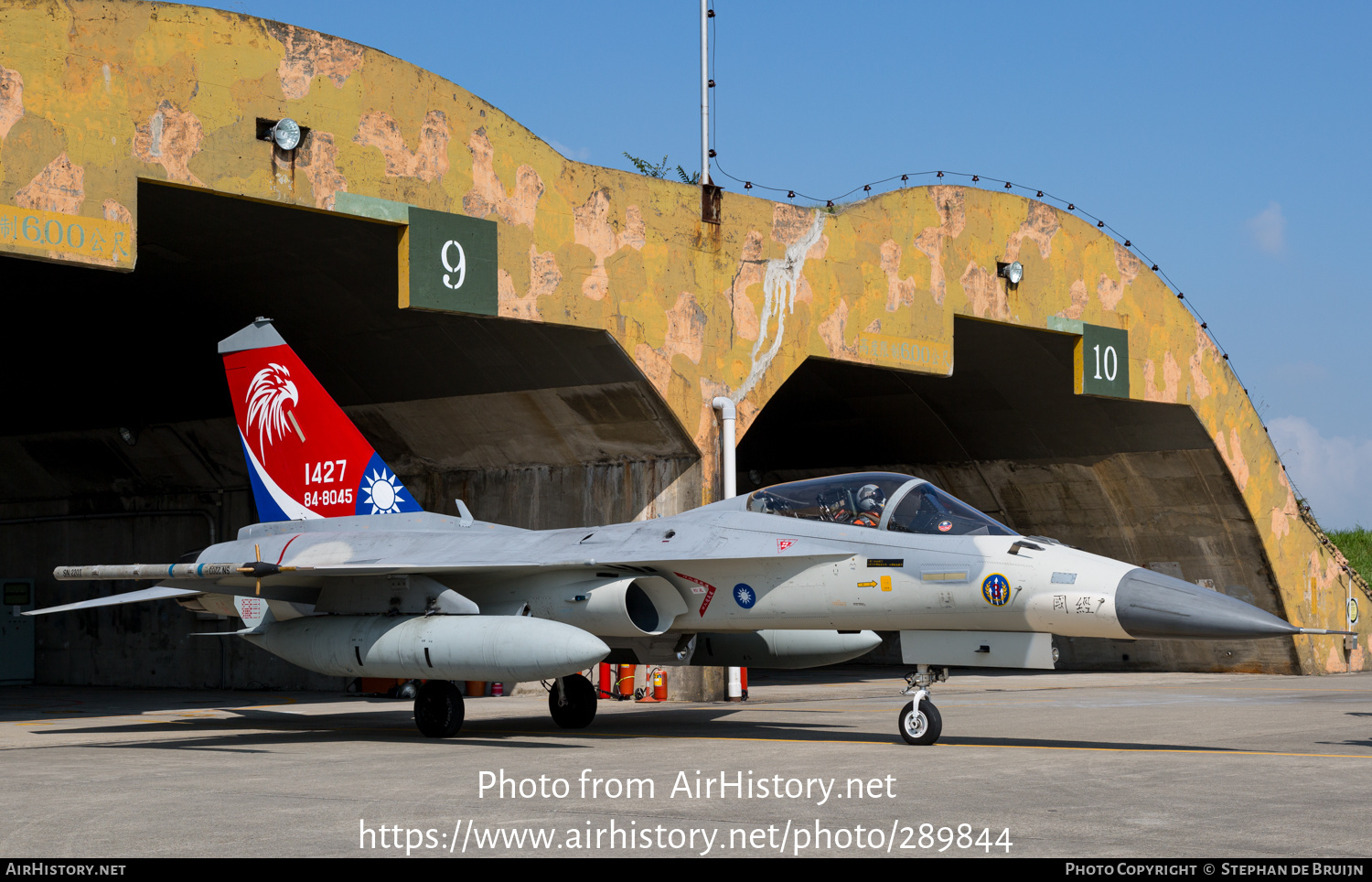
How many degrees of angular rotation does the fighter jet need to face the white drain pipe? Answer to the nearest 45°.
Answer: approximately 135° to its left

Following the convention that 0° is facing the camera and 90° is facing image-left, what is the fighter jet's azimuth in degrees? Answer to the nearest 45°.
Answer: approximately 315°

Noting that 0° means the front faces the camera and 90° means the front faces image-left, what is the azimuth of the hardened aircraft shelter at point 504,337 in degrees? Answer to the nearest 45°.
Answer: approximately 315°

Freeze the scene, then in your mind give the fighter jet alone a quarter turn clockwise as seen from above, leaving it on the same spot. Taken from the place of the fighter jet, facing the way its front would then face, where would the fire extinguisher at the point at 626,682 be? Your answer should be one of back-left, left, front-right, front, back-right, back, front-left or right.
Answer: back-right
